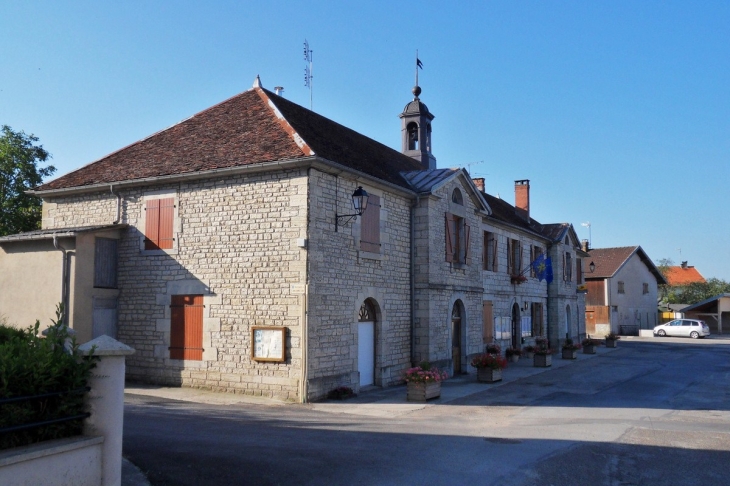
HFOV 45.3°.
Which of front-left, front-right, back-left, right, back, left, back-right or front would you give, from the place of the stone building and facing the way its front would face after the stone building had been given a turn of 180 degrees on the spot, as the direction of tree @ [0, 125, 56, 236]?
front

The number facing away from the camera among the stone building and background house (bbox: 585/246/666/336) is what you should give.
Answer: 0

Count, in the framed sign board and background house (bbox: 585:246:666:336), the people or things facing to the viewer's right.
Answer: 0

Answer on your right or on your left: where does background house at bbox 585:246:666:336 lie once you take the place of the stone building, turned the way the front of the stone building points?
on your left

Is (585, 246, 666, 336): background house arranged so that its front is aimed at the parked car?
no

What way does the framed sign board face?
toward the camera

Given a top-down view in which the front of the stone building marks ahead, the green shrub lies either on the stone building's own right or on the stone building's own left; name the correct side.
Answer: on the stone building's own right

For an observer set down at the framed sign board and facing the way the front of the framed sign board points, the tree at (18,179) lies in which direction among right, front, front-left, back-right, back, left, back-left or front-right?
back-right

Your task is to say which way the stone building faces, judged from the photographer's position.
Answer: facing the viewer and to the right of the viewer

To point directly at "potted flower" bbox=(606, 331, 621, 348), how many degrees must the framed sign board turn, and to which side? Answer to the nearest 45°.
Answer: approximately 135° to its left
